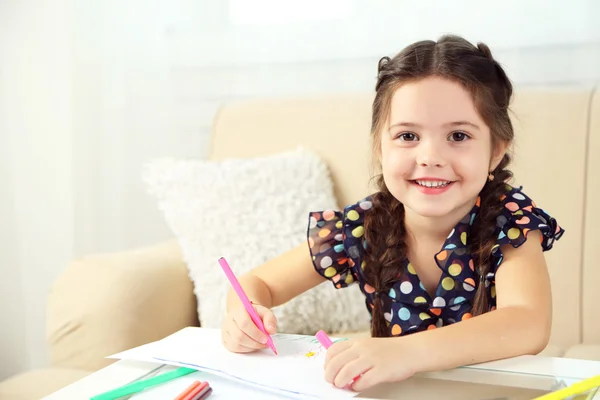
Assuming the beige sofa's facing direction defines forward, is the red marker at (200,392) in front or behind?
in front

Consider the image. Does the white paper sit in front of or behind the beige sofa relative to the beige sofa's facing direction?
in front

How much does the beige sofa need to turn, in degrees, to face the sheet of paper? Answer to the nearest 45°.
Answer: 0° — it already faces it

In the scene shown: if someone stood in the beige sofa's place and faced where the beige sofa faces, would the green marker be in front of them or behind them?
in front

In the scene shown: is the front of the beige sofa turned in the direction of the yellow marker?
yes

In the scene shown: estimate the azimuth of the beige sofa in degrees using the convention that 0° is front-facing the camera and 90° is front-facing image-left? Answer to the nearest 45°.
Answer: approximately 0°
